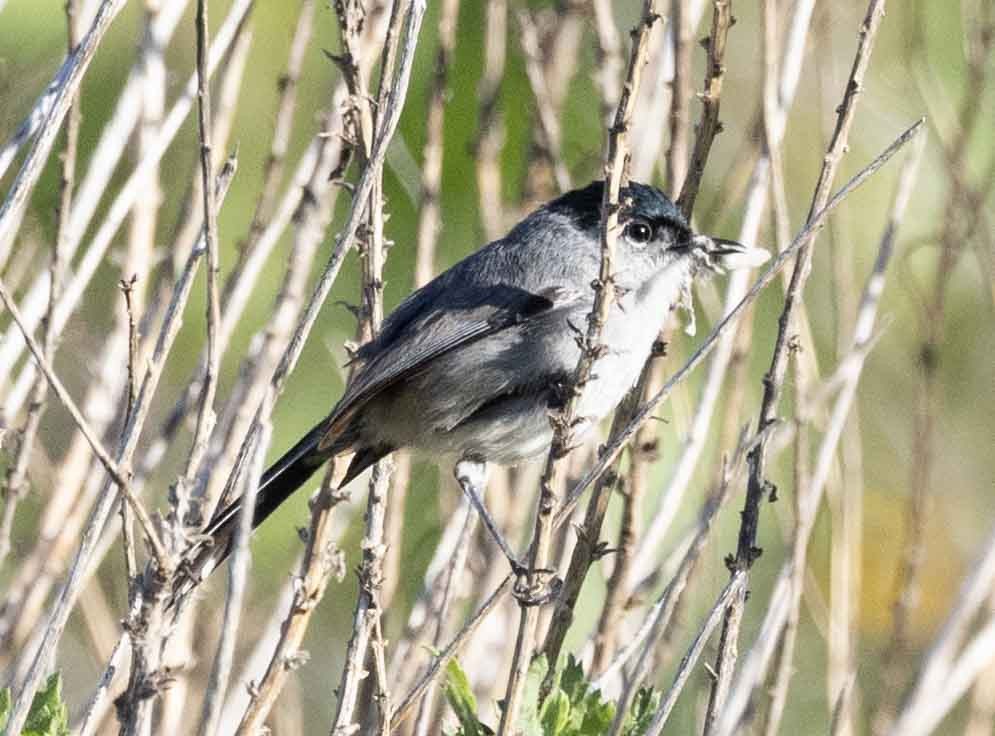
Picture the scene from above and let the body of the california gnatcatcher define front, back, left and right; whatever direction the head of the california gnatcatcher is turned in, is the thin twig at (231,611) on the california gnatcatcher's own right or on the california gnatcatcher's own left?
on the california gnatcatcher's own right

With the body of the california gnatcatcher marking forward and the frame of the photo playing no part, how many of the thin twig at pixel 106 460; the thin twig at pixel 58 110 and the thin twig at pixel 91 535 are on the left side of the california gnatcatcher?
0

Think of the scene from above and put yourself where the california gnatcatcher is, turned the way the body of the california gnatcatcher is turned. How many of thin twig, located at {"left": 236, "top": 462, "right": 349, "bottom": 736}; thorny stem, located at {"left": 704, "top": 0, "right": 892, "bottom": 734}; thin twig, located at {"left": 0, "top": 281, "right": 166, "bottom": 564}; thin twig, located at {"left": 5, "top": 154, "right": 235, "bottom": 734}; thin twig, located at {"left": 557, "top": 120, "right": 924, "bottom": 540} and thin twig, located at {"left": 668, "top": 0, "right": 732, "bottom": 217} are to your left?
0

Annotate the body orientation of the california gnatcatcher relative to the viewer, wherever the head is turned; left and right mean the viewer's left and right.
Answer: facing to the right of the viewer

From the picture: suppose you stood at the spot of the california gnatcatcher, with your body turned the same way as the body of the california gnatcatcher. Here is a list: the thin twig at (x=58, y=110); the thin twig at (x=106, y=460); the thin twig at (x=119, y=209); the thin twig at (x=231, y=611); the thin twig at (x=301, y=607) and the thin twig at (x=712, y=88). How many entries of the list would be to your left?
0

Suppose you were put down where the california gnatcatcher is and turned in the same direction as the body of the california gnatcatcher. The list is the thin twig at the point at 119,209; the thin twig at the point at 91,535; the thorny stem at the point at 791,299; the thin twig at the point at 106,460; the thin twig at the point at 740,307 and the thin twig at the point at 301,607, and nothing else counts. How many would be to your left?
0

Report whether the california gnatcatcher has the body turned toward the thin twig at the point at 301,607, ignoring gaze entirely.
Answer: no
